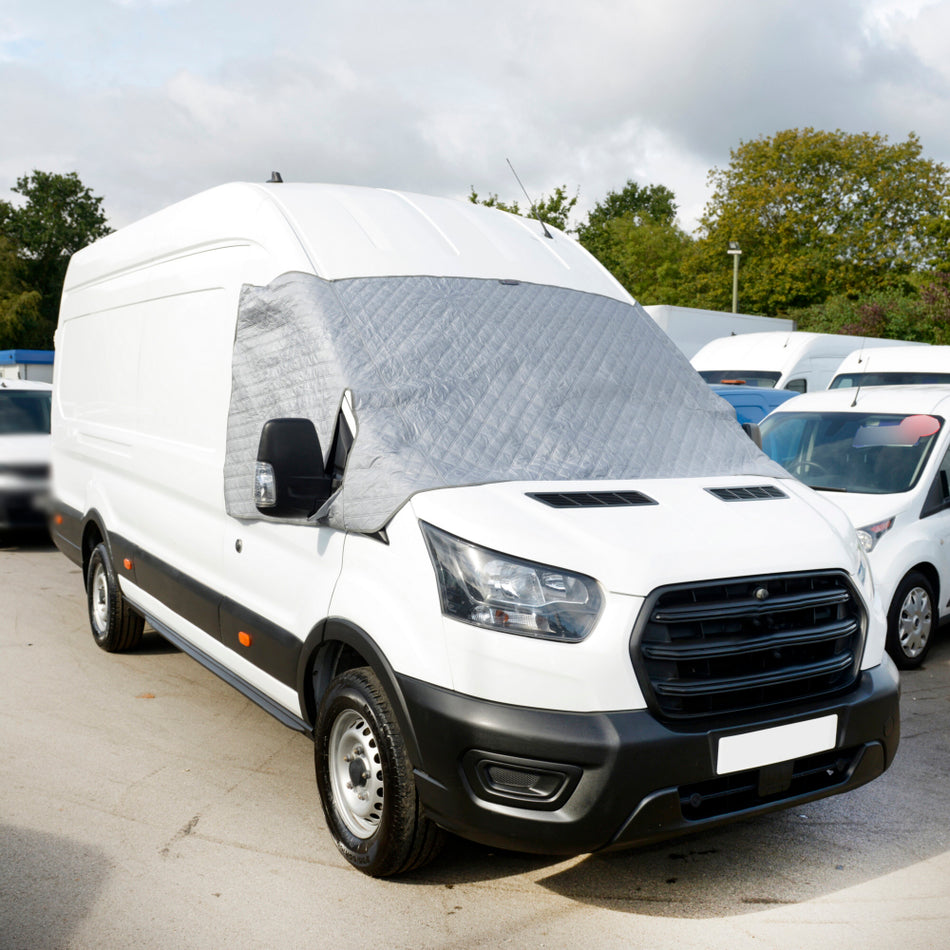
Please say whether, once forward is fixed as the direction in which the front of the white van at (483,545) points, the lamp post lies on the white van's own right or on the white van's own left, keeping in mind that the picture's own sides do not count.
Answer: on the white van's own left

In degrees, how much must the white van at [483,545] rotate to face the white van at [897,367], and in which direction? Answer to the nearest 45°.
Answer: approximately 90° to its left

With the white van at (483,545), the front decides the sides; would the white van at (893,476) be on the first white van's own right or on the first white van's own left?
on the first white van's own left

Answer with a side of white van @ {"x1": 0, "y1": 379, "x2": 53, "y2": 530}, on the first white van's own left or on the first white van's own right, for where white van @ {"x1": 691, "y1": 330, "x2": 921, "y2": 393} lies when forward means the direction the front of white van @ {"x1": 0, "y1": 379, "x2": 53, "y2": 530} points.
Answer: on the first white van's own left

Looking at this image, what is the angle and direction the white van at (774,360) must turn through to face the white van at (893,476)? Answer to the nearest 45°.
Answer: approximately 45° to its left

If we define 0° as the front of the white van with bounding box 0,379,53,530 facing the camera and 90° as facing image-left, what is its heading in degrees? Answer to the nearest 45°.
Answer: approximately 0°

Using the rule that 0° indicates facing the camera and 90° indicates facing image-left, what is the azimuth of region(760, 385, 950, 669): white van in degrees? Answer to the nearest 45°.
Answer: approximately 45°

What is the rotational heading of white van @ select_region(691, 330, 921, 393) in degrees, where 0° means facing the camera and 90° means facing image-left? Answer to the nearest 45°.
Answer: approximately 45°

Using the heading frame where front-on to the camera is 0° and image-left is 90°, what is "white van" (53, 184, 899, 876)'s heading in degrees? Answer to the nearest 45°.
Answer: approximately 315°
